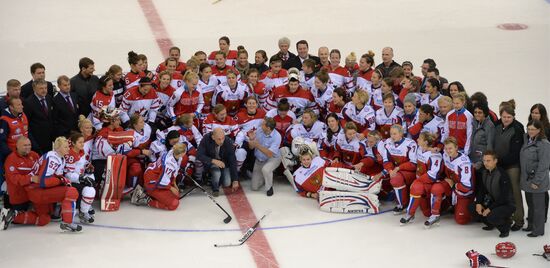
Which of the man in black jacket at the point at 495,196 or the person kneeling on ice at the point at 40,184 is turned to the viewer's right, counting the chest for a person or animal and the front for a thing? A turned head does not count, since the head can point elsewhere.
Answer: the person kneeling on ice

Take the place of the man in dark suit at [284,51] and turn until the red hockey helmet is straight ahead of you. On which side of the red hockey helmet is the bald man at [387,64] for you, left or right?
left

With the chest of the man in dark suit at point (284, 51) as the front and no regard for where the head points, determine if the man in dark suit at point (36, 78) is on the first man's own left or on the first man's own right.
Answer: on the first man's own right

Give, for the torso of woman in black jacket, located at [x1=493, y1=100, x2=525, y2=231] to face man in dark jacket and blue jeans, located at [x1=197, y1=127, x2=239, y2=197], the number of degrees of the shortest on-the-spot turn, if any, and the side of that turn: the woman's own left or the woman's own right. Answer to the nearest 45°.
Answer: approximately 45° to the woman's own right
